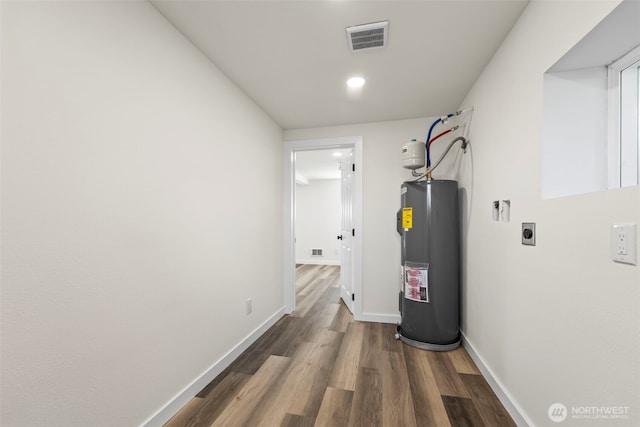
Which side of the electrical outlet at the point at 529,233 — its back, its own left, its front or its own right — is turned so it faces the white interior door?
right

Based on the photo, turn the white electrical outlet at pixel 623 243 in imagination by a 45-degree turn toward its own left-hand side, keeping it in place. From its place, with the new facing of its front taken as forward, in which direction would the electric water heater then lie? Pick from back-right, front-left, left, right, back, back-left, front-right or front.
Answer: back-right

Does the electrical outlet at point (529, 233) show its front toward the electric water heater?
no

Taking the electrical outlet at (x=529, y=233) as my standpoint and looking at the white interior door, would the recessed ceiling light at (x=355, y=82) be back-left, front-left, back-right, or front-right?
front-left

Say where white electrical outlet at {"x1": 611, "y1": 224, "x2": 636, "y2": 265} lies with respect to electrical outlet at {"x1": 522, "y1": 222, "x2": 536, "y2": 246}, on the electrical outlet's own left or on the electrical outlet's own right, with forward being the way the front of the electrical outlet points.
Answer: on the electrical outlet's own left

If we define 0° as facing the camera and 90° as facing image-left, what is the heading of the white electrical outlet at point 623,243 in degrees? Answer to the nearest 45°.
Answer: approximately 45°

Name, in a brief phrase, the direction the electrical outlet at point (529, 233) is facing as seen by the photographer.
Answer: facing the viewer and to the left of the viewer

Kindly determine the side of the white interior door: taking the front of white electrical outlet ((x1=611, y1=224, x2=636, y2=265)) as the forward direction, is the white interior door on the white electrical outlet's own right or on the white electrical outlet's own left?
on the white electrical outlet's own right

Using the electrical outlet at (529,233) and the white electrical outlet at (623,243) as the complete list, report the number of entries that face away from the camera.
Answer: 0

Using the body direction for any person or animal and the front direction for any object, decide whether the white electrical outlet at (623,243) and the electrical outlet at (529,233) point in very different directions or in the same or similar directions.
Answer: same or similar directions

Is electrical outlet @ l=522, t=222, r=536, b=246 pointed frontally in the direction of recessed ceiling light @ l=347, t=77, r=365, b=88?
no
